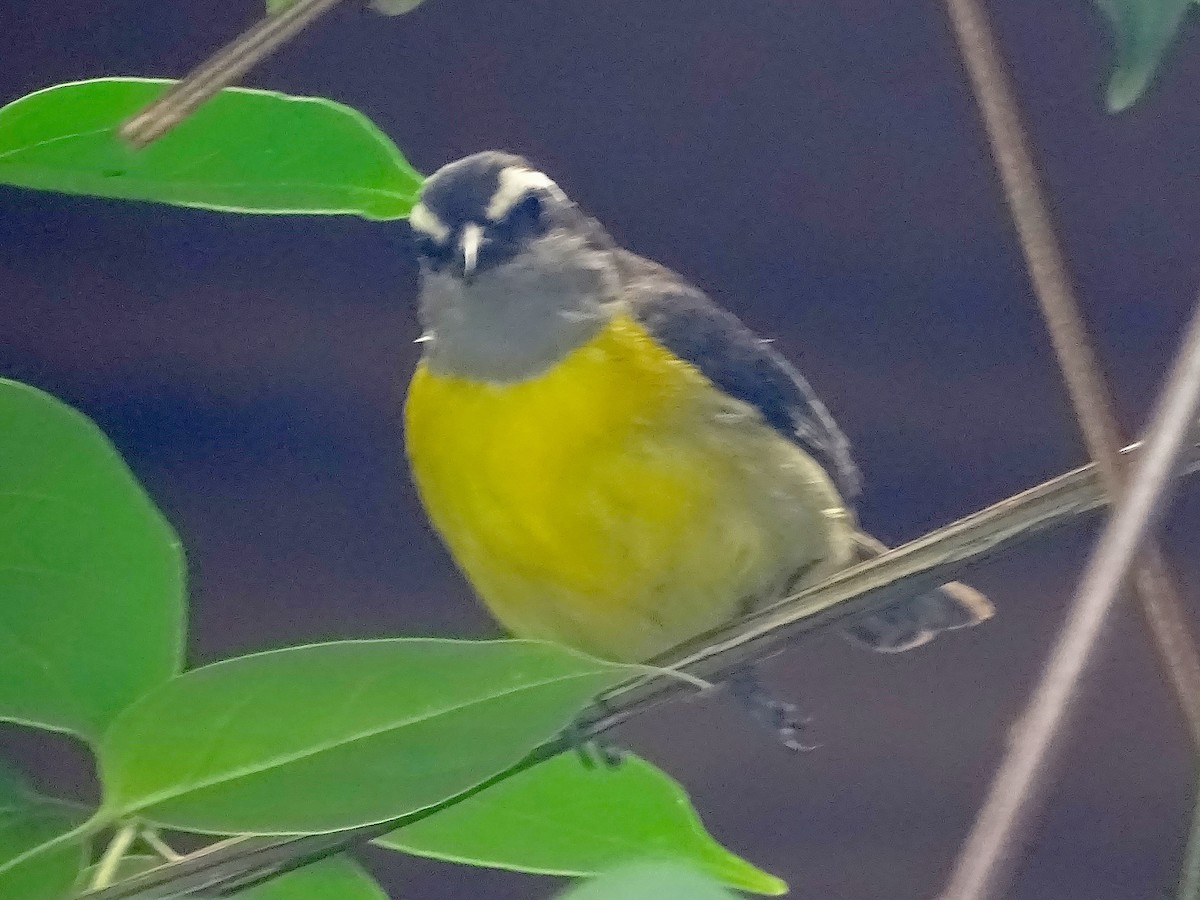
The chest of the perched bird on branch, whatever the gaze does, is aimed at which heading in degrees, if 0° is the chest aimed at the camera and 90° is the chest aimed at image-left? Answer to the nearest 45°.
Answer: approximately 45°
